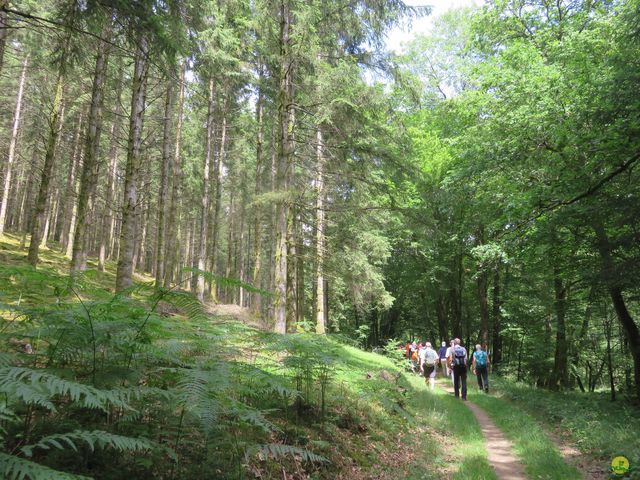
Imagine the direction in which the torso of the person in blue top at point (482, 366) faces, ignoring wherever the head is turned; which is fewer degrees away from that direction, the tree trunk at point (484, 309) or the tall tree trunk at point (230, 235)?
the tree trunk

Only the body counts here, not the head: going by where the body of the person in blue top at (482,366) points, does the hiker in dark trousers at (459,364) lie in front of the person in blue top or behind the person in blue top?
behind

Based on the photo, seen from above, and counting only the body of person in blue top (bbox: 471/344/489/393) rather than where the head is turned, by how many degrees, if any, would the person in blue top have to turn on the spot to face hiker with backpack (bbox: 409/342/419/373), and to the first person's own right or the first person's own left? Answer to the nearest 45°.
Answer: approximately 45° to the first person's own left

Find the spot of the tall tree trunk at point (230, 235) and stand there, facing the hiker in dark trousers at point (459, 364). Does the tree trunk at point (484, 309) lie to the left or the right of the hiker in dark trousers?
left

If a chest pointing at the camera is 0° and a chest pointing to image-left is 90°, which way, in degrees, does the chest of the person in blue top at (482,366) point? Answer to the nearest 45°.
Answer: approximately 180°

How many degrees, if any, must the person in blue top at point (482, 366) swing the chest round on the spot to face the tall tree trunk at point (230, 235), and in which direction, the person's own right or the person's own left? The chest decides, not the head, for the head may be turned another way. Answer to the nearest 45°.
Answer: approximately 45° to the person's own left

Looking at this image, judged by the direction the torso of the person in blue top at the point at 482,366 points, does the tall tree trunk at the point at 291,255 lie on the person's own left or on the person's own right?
on the person's own left

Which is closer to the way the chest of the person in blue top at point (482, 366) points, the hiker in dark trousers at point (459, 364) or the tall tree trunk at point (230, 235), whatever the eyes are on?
the tall tree trunk

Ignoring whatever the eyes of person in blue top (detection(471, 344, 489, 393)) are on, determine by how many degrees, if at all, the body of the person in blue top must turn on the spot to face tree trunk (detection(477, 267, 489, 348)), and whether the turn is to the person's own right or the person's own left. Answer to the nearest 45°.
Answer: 0° — they already face it
